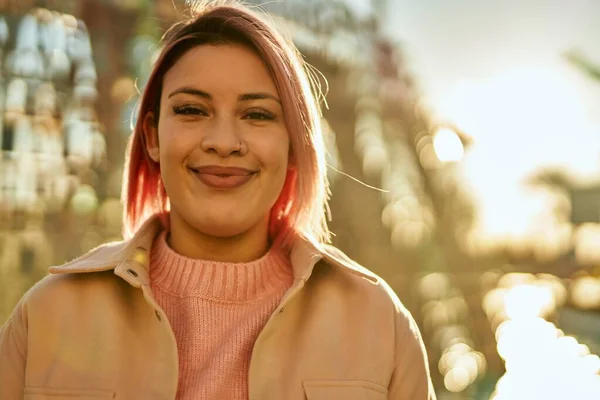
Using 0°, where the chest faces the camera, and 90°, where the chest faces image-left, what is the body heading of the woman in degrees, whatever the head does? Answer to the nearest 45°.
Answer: approximately 0°

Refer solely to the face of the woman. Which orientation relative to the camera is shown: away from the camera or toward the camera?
toward the camera
